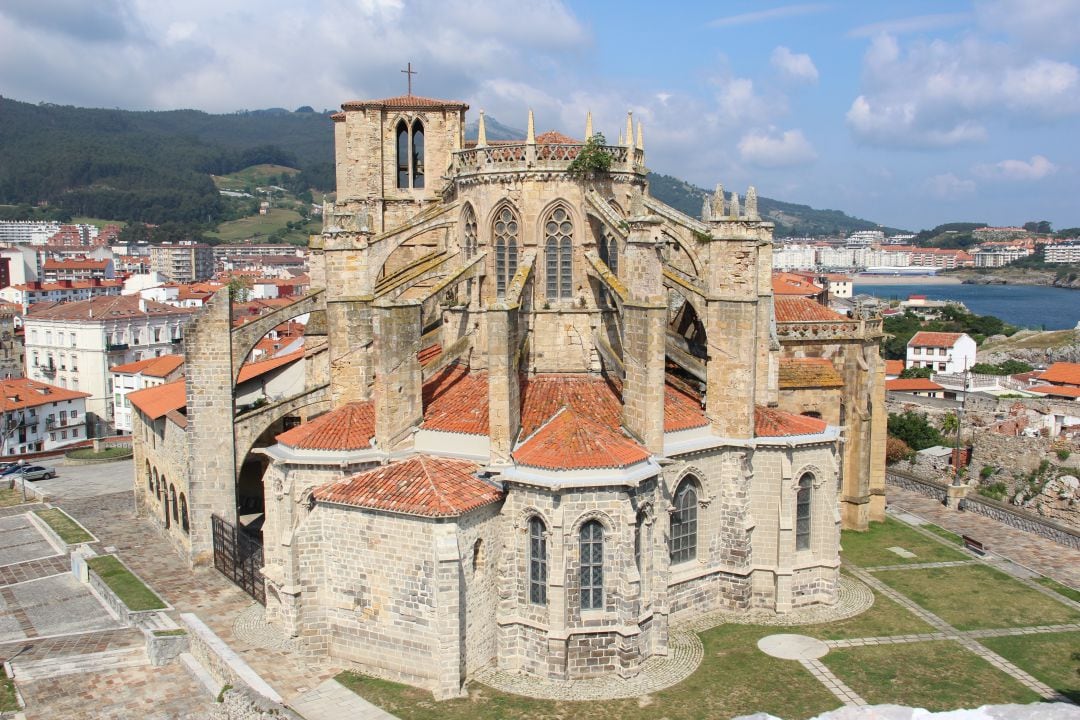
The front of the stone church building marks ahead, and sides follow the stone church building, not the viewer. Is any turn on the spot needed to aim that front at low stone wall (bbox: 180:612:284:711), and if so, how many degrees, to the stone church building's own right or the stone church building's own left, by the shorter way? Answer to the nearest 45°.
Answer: approximately 90° to the stone church building's own left

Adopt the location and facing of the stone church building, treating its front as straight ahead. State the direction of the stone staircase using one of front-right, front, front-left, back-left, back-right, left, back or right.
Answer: left

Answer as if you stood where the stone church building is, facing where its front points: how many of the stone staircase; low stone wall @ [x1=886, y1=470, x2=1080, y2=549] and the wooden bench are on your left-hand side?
1

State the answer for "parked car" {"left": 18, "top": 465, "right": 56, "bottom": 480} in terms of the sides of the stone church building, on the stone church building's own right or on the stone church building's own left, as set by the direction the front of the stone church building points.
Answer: on the stone church building's own left

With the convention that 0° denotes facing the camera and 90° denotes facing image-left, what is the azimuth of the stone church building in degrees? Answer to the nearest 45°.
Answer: approximately 180°

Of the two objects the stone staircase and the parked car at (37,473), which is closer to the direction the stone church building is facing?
the parked car

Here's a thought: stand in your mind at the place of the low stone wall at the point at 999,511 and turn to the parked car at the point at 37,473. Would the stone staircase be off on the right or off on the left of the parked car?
left

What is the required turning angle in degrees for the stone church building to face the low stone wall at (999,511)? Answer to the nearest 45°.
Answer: approximately 45° to its right

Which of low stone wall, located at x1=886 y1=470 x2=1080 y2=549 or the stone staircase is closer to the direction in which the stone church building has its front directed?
the low stone wall

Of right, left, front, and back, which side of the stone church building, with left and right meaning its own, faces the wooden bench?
right

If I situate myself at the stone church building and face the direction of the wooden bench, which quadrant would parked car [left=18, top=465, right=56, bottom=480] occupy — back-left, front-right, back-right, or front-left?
back-left
